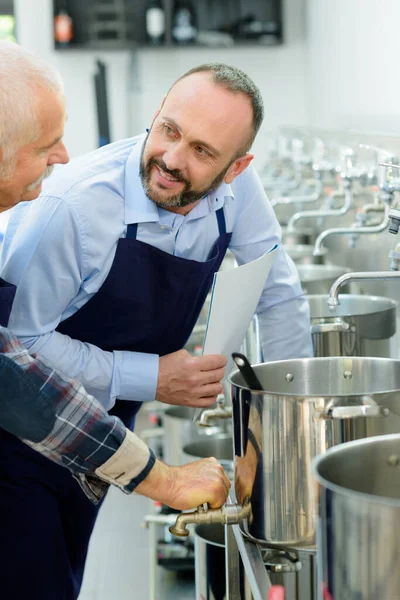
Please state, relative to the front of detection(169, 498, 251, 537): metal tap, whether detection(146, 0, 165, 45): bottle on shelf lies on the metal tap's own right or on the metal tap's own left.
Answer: on the metal tap's own right

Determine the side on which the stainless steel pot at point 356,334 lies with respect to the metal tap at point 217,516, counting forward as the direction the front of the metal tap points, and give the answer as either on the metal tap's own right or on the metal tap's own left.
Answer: on the metal tap's own right

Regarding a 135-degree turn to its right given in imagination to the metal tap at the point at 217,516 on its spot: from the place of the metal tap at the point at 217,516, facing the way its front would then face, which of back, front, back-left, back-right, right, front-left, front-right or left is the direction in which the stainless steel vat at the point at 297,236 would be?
front-left

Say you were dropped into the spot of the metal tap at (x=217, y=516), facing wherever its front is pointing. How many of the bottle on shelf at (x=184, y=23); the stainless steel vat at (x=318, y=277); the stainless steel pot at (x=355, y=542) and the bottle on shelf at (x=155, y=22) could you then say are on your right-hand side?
3

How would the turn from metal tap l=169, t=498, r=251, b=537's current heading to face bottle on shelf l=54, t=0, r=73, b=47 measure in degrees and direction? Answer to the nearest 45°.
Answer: approximately 90° to its right

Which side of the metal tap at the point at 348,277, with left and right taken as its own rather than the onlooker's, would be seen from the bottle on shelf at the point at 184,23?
right

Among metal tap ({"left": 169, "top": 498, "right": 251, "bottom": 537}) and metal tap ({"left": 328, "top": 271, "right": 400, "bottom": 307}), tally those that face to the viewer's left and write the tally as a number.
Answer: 2

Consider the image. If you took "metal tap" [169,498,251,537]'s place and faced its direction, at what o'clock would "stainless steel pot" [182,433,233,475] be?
The stainless steel pot is roughly at 3 o'clock from the metal tap.

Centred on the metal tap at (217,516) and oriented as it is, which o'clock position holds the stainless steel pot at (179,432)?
The stainless steel pot is roughly at 3 o'clock from the metal tap.

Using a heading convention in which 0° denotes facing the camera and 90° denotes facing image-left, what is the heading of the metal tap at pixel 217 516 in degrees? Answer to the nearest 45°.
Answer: approximately 90°

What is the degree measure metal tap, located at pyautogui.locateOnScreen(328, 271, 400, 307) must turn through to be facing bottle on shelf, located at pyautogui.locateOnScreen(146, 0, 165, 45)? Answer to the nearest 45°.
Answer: approximately 90° to its right

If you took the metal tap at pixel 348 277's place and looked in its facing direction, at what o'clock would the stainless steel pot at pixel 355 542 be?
The stainless steel pot is roughly at 9 o'clock from the metal tap.

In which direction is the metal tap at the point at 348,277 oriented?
to the viewer's left

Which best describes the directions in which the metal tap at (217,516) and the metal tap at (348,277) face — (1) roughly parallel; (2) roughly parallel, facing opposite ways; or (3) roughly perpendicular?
roughly parallel
